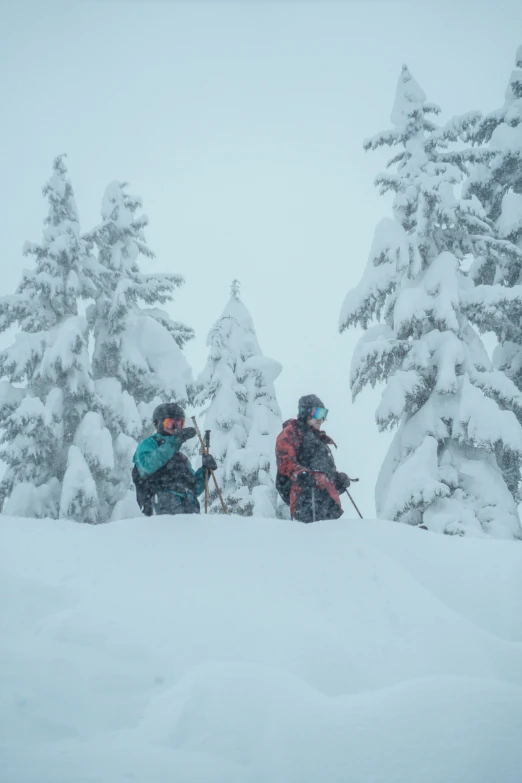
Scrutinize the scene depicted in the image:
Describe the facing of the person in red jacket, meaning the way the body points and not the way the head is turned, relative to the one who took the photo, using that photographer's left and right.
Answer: facing the viewer and to the right of the viewer

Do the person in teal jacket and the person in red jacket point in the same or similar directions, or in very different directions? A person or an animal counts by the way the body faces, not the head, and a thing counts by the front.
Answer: same or similar directions

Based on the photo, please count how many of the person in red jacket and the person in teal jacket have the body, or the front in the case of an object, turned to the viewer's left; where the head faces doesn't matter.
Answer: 0

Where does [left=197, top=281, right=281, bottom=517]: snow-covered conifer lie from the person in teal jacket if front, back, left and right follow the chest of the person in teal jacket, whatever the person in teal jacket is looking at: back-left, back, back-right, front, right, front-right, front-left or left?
back-left

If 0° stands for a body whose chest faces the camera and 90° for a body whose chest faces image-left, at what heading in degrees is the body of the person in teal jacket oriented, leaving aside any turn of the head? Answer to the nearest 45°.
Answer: approximately 315°

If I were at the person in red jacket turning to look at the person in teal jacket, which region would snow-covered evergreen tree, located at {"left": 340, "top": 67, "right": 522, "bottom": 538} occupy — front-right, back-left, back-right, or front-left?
back-right

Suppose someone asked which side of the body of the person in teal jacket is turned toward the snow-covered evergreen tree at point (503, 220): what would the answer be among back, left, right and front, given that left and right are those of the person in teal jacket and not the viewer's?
left

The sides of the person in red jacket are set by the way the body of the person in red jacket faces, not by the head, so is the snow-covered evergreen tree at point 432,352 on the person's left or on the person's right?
on the person's left

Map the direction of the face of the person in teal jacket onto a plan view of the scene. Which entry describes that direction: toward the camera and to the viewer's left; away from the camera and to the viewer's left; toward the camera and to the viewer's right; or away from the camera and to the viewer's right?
toward the camera and to the viewer's right

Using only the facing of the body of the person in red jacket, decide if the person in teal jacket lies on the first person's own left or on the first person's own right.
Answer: on the first person's own right

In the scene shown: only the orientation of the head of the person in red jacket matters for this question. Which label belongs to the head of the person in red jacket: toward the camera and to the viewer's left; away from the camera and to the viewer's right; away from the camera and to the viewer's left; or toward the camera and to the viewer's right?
toward the camera and to the viewer's right
